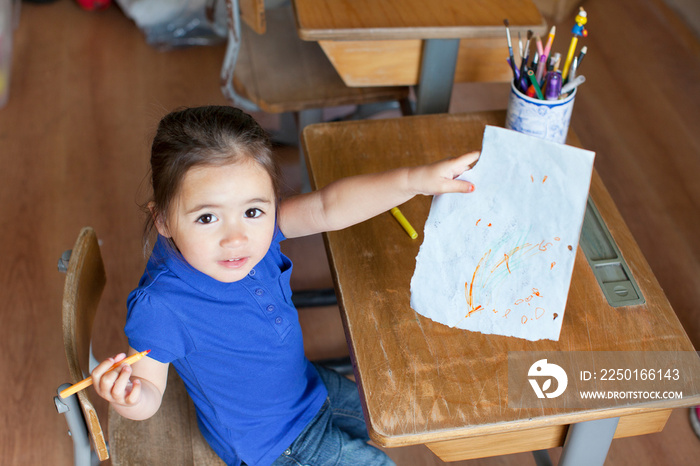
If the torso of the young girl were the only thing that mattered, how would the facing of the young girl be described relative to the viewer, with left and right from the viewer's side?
facing the viewer and to the right of the viewer

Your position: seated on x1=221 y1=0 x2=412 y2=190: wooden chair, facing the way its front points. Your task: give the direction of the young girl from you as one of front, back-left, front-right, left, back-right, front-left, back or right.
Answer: right

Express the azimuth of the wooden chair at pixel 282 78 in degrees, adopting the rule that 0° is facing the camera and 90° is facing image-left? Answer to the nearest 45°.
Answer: approximately 270°

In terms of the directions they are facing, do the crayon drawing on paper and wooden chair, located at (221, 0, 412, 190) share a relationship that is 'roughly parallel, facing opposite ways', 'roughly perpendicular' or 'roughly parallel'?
roughly perpendicular

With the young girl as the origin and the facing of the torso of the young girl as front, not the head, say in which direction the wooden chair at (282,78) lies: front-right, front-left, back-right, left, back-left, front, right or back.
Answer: back-left

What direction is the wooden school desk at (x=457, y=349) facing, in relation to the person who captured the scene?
facing to the left of the viewer

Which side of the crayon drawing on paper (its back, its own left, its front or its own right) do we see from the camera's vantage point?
front

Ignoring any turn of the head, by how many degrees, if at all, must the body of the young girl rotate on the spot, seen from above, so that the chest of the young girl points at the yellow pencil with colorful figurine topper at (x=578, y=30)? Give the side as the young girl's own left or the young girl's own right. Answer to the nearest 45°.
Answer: approximately 90° to the young girl's own left
